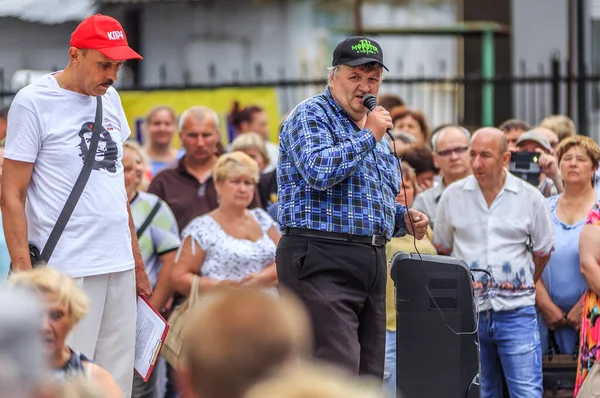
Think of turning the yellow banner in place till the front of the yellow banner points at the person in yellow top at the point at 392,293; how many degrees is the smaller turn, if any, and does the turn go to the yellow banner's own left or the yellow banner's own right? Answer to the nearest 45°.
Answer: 0° — it already faces them

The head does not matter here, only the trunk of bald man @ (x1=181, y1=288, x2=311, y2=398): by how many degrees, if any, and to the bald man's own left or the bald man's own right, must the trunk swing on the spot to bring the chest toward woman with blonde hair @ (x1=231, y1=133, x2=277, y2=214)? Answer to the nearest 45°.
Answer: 0° — they already face them

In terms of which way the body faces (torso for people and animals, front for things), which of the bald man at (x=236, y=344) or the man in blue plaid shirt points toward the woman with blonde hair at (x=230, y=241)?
the bald man

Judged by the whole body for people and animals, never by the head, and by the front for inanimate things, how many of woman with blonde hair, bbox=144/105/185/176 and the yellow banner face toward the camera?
2

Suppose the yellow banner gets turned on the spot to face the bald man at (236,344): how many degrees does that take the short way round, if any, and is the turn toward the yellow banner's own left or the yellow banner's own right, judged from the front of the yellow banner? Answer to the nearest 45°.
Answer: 0° — it already faces them

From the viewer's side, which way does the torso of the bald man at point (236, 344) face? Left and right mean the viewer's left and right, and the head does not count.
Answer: facing away from the viewer

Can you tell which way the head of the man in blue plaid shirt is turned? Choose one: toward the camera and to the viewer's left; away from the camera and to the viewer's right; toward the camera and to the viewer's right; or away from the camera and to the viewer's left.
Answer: toward the camera and to the viewer's right

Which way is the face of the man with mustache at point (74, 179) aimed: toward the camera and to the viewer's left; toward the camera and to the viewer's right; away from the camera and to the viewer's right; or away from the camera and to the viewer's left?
toward the camera and to the viewer's right

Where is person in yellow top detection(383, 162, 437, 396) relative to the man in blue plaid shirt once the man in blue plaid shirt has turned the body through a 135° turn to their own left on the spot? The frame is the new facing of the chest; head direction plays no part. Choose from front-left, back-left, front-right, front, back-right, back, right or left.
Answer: front
